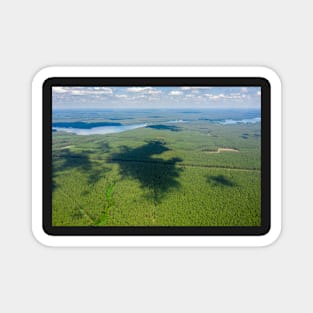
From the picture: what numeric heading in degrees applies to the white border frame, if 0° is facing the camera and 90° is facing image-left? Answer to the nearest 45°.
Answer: approximately 0°
